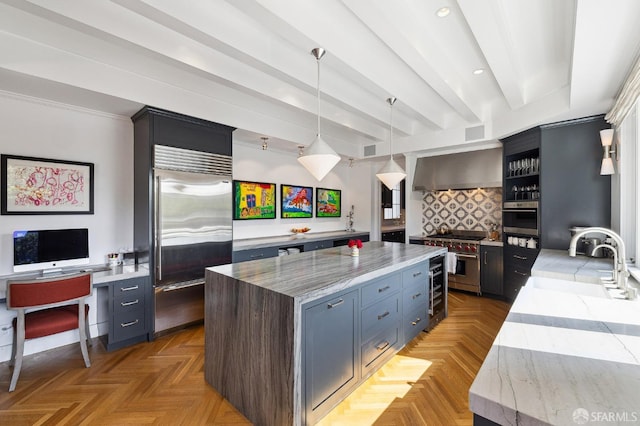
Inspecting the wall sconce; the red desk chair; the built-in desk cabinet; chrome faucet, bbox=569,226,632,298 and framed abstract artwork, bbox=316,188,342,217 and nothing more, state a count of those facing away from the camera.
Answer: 1

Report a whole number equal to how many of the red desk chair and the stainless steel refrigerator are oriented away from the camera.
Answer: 1

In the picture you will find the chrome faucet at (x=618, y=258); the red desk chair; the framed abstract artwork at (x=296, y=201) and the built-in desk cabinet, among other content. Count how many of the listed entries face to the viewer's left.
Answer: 1

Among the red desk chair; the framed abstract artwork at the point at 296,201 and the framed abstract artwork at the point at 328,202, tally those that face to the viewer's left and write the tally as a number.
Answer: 0

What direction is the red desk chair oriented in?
away from the camera

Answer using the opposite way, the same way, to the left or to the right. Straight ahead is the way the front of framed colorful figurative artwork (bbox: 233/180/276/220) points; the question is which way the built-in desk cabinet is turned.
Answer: the same way

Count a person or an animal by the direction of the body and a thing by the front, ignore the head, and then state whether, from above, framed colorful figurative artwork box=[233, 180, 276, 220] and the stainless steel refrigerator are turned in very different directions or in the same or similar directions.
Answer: same or similar directions

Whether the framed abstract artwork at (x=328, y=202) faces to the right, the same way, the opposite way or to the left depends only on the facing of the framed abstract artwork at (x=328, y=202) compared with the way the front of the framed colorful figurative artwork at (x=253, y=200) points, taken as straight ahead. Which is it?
the same way

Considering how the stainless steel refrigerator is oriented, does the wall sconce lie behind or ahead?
ahead

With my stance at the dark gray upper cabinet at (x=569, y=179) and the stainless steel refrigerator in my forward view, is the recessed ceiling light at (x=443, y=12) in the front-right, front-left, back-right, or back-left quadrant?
front-left

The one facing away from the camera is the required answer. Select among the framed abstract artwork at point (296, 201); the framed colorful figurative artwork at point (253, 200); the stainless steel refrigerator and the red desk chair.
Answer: the red desk chair

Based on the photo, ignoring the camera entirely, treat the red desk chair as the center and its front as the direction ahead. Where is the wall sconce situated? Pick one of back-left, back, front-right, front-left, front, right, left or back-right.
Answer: back-right

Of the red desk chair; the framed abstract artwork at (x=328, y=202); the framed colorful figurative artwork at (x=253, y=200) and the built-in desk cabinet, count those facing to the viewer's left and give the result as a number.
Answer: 0

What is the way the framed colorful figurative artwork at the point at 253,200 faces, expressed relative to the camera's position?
facing the viewer and to the right of the viewer

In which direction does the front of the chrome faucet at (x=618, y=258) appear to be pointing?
to the viewer's left

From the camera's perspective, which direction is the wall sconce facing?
to the viewer's left

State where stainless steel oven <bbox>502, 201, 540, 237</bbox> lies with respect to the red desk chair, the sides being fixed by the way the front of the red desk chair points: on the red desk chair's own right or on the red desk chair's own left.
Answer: on the red desk chair's own right
